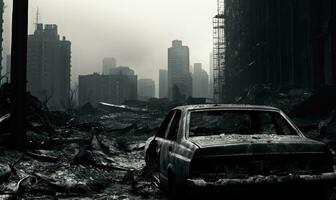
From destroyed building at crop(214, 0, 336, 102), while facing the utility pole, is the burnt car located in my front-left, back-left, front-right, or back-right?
front-left

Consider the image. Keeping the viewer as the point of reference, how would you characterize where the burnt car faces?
facing away from the viewer and to the left of the viewer

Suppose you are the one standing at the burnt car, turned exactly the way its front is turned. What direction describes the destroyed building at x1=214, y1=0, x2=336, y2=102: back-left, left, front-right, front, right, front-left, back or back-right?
front-right

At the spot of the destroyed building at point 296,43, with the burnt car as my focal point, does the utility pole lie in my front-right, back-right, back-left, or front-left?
front-right
